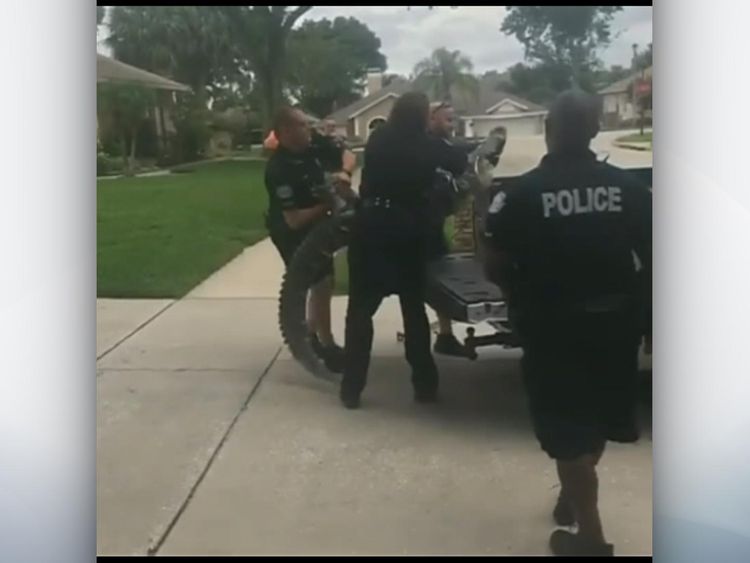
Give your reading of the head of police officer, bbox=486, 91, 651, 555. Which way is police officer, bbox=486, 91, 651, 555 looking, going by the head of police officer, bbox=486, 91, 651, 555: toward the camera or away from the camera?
away from the camera

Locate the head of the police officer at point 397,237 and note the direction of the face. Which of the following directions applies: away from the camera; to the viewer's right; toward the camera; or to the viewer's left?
away from the camera

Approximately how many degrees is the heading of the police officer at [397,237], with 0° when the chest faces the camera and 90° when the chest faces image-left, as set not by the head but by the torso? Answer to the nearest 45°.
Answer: approximately 225°
